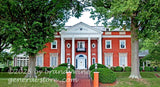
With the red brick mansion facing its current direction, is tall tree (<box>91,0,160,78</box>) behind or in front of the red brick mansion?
in front

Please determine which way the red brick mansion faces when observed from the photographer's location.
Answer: facing the viewer

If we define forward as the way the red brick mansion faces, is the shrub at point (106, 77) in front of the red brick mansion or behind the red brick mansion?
in front
